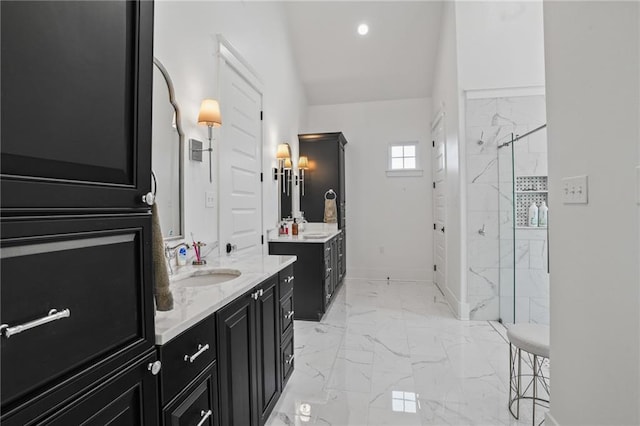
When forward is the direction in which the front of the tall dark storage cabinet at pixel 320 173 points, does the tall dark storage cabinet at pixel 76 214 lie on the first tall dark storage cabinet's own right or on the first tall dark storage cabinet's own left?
on the first tall dark storage cabinet's own right

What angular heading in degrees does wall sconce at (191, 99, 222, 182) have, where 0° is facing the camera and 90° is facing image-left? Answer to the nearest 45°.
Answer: approximately 315°

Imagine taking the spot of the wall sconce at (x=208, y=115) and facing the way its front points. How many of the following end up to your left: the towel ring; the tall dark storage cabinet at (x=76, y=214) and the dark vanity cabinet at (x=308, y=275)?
2

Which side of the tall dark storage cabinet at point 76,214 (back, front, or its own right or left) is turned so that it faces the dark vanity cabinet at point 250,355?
left

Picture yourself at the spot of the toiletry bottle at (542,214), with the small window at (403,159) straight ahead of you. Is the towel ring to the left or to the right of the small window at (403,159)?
left

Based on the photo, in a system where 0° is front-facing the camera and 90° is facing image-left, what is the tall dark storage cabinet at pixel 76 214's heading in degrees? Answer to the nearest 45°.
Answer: approximately 315°

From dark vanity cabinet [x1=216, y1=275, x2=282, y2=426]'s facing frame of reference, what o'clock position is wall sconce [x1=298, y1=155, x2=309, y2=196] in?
The wall sconce is roughly at 8 o'clock from the dark vanity cabinet.

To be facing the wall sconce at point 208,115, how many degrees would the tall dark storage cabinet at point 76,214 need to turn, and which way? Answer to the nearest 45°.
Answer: approximately 90° to its left

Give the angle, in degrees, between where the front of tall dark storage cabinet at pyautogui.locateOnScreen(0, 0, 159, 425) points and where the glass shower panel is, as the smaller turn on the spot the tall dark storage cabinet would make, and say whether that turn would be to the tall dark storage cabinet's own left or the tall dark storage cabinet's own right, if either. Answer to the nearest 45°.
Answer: approximately 45° to the tall dark storage cabinet's own left

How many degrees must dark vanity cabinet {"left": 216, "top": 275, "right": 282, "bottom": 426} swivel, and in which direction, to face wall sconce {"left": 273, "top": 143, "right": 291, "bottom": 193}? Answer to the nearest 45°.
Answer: approximately 135° to its left
